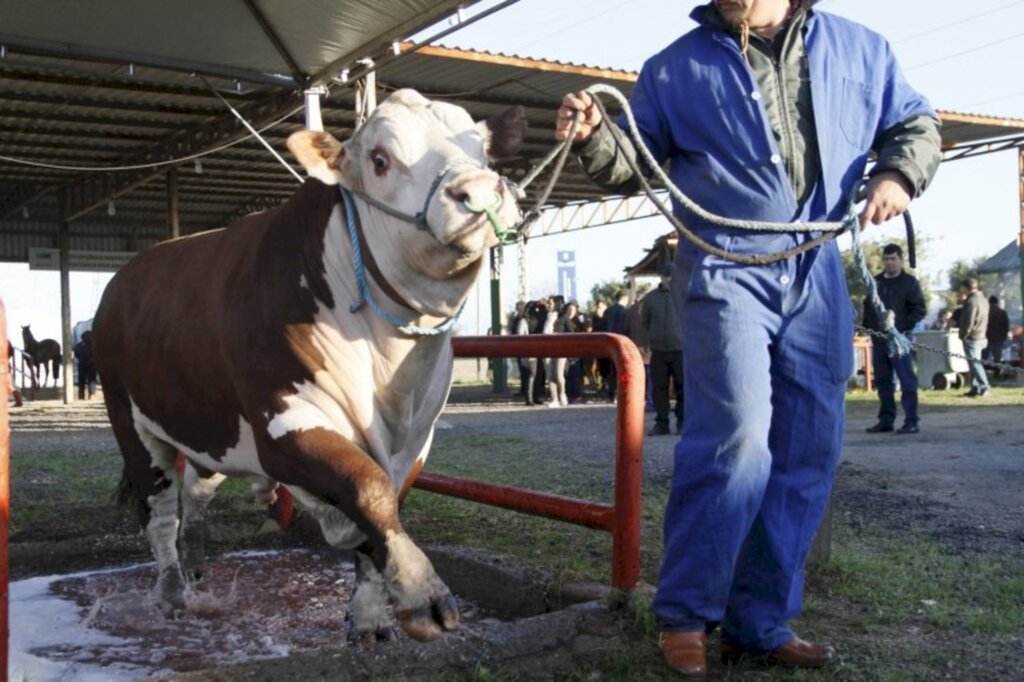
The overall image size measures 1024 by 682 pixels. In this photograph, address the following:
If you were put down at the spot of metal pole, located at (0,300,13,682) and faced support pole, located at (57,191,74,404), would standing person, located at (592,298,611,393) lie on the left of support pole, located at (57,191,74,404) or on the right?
right

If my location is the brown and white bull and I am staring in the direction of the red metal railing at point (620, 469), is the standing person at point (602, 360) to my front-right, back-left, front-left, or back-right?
front-left

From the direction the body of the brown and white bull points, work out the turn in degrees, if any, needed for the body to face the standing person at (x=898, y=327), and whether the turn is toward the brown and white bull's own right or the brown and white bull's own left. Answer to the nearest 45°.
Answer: approximately 90° to the brown and white bull's own left

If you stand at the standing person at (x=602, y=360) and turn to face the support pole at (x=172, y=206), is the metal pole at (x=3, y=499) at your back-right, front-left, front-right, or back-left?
front-left

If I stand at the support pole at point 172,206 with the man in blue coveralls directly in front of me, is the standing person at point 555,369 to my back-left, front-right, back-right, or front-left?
front-left

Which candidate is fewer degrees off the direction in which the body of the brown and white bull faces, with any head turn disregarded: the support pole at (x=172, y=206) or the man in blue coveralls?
the man in blue coveralls

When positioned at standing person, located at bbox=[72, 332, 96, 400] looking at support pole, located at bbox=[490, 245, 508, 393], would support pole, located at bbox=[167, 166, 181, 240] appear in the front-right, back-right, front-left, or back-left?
front-right

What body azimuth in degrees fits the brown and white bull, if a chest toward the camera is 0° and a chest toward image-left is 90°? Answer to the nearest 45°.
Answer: approximately 315°

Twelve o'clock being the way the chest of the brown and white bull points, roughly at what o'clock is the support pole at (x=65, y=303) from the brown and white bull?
The support pole is roughly at 7 o'clock from the brown and white bull.

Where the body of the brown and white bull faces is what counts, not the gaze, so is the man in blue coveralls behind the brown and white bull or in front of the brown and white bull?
in front

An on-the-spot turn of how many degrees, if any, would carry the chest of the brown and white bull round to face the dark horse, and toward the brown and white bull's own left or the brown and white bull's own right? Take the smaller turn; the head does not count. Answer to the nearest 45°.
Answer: approximately 135° to the brown and white bull's own left

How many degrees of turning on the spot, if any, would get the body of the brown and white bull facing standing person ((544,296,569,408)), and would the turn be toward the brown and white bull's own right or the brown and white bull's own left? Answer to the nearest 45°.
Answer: approximately 135° to the brown and white bull's own left

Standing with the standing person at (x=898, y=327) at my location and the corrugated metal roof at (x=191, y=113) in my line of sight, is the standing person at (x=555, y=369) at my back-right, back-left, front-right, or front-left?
front-right

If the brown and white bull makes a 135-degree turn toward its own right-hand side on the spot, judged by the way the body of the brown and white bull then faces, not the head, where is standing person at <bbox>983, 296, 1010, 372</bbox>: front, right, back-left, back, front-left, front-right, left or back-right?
back-right

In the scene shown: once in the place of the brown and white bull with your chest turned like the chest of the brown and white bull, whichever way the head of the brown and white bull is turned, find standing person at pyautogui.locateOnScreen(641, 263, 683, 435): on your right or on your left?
on your left

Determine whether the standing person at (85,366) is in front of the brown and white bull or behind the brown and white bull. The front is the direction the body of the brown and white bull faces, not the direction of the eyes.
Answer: behind

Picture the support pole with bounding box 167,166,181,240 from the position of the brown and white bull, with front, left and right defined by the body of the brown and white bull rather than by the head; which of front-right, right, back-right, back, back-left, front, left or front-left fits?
back-left

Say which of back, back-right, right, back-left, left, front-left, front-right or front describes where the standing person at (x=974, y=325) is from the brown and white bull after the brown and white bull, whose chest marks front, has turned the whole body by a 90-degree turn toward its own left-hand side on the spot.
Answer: front
